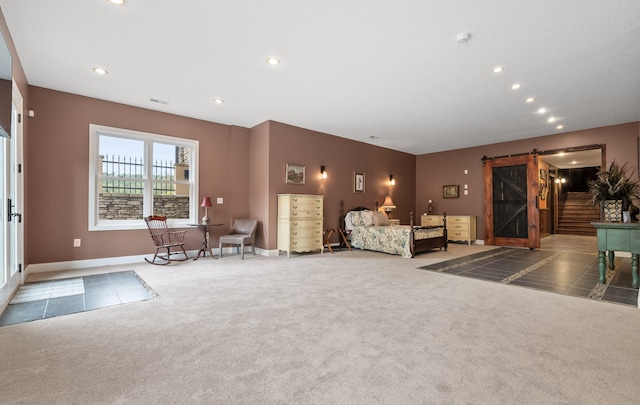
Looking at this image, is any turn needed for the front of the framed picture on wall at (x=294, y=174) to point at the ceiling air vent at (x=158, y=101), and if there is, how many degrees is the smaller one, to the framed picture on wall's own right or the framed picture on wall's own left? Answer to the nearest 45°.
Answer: approximately 90° to the framed picture on wall's own right

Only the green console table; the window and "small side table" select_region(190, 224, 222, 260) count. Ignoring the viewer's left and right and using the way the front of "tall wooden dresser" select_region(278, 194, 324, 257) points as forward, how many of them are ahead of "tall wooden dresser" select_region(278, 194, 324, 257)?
1

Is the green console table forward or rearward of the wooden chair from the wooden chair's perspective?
forward

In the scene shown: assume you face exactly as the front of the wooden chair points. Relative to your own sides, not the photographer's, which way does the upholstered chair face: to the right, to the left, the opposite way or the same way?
to the right

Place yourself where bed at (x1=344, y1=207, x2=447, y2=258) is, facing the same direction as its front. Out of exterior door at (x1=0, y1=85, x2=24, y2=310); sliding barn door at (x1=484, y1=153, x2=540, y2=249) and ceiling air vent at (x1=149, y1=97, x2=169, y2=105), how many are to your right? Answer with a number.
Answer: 2

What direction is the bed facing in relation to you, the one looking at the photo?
facing the viewer and to the right of the viewer

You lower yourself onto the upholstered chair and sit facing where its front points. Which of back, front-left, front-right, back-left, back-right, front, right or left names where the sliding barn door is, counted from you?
back-left

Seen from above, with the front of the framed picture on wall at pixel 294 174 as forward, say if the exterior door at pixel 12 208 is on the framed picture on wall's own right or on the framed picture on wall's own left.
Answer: on the framed picture on wall's own right

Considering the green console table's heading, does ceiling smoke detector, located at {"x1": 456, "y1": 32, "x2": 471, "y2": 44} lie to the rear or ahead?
ahead

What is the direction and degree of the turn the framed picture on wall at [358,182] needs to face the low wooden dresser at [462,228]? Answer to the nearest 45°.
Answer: approximately 45° to its left

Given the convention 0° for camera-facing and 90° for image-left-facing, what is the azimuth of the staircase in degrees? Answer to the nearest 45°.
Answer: approximately 0°
